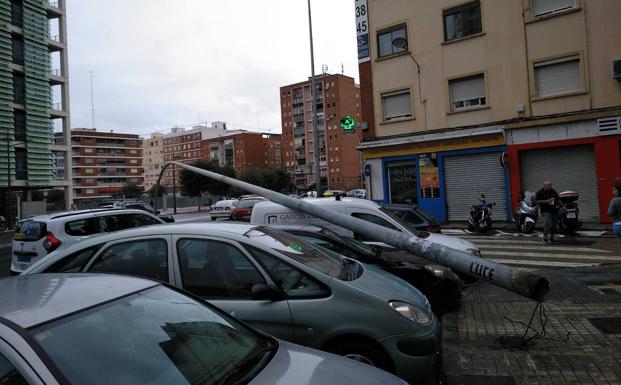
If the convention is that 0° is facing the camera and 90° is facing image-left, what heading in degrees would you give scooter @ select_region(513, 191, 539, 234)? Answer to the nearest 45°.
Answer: approximately 0°

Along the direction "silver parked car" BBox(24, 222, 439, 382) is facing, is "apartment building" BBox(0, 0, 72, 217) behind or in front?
behind

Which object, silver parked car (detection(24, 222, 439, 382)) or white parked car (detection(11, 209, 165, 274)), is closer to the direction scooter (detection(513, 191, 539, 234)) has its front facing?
the silver parked car

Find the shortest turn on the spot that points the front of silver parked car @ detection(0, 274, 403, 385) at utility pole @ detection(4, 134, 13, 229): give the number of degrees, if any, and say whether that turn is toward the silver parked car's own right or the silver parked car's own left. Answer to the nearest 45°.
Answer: approximately 135° to the silver parked car's own left

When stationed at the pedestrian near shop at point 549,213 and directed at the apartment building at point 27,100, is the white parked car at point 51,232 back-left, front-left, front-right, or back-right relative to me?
front-left

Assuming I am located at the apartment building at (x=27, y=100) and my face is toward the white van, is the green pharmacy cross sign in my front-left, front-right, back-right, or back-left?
front-left

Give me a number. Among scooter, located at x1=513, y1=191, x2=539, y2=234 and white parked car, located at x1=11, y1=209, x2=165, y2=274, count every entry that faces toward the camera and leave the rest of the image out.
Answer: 1

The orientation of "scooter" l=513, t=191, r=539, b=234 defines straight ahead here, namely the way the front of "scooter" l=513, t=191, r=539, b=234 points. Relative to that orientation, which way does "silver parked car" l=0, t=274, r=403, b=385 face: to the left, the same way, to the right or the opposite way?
to the left

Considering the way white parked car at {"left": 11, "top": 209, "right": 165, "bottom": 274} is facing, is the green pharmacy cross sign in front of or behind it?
in front

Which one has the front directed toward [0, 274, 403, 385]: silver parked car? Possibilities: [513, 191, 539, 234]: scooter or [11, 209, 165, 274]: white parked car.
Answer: the scooter

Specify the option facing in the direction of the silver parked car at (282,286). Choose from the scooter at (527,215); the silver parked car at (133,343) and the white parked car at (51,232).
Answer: the scooter
